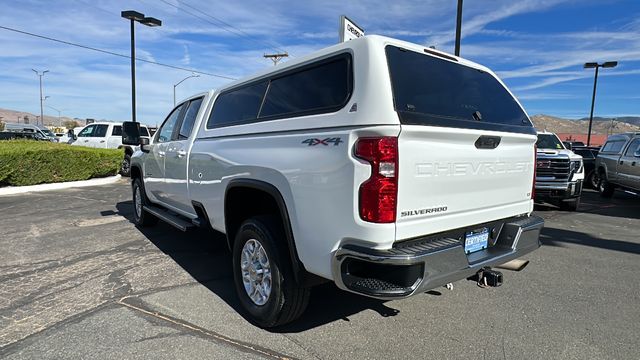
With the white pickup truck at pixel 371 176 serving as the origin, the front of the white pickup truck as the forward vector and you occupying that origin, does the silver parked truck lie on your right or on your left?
on your right

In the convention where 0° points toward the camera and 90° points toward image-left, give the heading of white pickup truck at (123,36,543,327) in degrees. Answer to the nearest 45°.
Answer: approximately 135°

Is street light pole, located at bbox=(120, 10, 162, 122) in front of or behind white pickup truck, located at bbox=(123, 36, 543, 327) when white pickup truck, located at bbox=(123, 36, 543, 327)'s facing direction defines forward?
in front

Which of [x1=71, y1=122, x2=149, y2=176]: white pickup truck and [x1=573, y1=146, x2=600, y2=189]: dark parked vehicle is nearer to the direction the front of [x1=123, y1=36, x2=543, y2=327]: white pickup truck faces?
the white pickup truck

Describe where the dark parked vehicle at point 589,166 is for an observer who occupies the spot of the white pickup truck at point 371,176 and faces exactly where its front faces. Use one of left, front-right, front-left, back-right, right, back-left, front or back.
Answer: right

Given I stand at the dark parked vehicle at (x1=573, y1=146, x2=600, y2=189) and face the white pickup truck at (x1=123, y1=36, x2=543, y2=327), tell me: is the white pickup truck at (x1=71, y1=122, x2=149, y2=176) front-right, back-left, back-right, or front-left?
front-right

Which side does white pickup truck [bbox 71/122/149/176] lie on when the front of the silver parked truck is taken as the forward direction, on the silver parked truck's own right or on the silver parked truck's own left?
on the silver parked truck's own right
